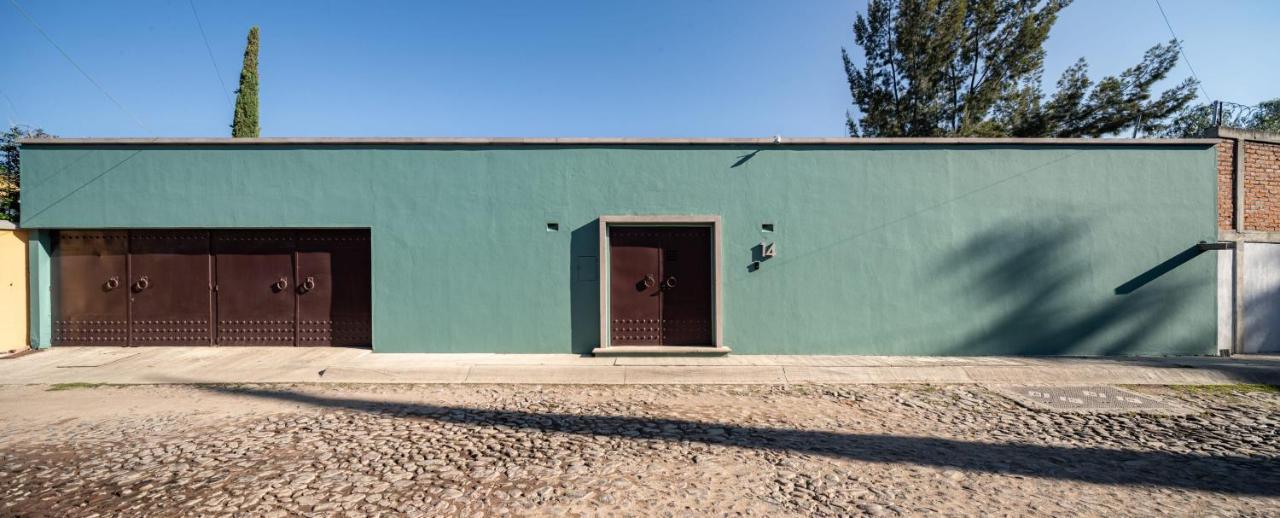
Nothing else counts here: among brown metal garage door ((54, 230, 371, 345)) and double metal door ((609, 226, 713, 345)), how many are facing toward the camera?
2

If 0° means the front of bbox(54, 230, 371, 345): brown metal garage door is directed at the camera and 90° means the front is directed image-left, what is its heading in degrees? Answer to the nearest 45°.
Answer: approximately 0°

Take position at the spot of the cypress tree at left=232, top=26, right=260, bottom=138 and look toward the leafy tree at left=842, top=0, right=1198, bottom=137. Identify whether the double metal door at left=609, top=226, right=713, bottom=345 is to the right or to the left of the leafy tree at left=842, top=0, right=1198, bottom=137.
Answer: right

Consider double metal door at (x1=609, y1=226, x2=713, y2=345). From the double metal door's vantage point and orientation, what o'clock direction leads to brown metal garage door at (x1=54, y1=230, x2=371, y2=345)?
The brown metal garage door is roughly at 3 o'clock from the double metal door.

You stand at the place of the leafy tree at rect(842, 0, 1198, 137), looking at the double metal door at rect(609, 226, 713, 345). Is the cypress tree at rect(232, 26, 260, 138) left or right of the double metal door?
right

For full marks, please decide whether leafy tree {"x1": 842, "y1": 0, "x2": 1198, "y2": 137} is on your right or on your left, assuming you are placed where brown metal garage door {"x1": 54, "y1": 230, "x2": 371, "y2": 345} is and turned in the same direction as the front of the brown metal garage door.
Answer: on your left

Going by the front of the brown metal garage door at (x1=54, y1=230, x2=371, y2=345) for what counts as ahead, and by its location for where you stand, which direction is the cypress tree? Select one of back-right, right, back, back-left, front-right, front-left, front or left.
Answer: back
